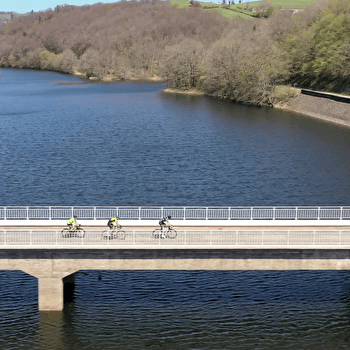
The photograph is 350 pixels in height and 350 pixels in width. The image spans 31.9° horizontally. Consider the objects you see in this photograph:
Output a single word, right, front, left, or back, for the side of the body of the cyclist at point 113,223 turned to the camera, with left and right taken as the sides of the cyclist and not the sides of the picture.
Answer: right

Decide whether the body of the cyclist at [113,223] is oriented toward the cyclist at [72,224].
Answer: no

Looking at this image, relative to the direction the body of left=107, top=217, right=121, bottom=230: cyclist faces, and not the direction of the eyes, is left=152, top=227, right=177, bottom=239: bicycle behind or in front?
in front

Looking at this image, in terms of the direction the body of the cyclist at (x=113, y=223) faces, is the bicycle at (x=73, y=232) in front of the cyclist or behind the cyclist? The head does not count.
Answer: behind
